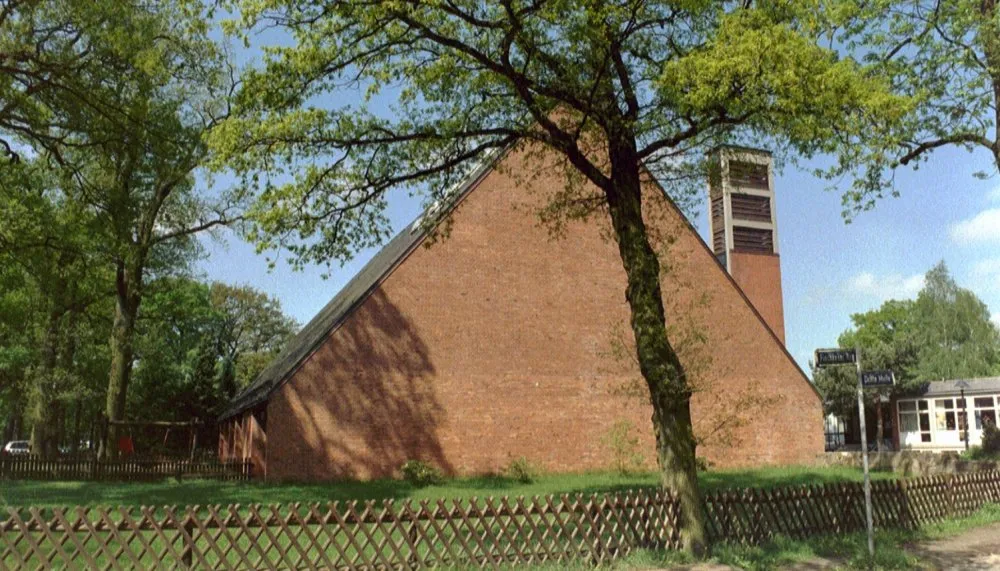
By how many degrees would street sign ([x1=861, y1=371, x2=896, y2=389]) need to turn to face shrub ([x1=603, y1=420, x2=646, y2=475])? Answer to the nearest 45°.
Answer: approximately 135° to its right

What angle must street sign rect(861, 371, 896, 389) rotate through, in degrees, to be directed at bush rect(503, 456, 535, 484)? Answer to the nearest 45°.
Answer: approximately 135° to its right

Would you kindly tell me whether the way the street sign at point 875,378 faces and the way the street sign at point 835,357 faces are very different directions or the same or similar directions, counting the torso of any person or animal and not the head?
same or similar directions

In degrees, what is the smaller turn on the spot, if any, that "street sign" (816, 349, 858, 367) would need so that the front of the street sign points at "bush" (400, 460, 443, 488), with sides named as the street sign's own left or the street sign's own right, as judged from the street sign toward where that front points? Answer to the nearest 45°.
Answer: approximately 135° to the street sign's own right

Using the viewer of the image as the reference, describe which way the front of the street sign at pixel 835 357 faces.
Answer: facing the viewer

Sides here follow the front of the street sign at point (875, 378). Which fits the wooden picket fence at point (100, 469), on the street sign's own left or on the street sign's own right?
on the street sign's own right

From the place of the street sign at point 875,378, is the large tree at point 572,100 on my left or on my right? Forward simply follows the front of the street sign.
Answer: on my right

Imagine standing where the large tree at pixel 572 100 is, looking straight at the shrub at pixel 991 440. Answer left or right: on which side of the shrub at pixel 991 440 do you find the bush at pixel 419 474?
left

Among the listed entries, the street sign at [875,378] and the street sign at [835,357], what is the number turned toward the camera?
2

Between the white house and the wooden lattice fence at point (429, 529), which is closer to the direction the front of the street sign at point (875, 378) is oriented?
the wooden lattice fence
